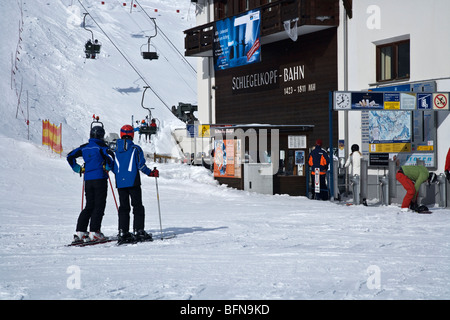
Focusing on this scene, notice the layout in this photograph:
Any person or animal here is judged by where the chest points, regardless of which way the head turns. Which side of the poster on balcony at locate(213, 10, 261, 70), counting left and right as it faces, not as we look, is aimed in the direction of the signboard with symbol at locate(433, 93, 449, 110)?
left

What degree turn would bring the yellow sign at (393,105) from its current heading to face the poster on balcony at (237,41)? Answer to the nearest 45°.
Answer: approximately 135° to its right

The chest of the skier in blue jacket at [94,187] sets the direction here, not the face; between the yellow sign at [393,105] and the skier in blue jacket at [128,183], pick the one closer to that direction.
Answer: the yellow sign

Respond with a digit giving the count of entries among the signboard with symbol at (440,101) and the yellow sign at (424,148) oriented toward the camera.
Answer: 2
